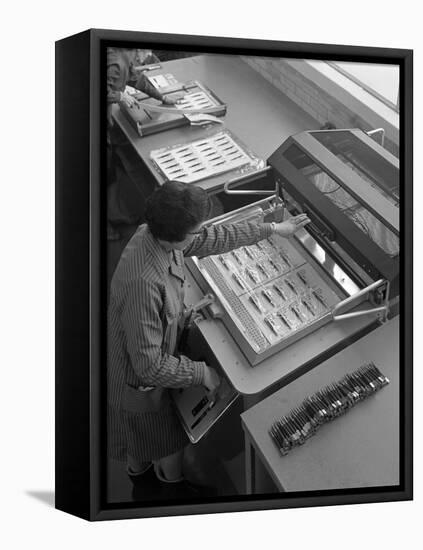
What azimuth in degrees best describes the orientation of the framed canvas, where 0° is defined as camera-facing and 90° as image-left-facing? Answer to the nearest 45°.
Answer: approximately 315°
